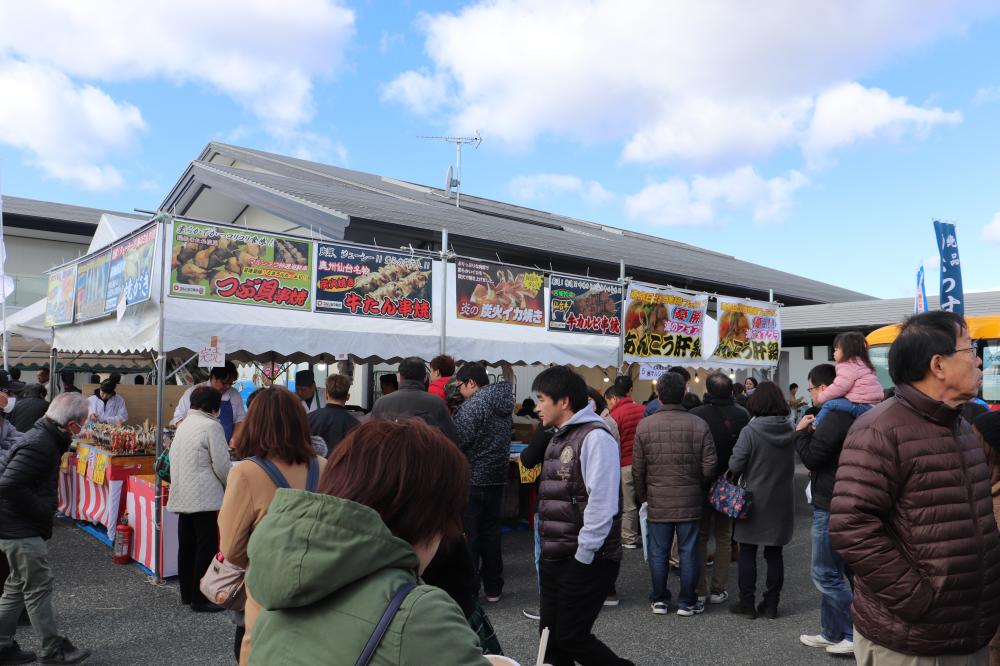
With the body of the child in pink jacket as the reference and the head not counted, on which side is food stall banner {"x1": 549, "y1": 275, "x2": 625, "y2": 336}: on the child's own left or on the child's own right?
on the child's own right

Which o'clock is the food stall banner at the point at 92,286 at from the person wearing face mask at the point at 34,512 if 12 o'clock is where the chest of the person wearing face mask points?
The food stall banner is roughly at 9 o'clock from the person wearing face mask.

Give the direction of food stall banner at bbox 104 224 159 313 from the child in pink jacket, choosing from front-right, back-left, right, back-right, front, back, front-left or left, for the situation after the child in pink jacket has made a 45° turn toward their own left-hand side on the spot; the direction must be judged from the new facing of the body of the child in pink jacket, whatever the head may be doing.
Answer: front-right

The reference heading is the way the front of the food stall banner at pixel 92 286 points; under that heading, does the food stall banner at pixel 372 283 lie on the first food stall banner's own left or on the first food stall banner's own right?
on the first food stall banner's own left

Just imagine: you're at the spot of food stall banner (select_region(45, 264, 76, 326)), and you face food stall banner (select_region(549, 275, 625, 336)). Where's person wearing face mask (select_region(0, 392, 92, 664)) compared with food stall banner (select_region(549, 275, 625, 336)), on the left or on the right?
right

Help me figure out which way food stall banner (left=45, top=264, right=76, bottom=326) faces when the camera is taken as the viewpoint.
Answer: facing the viewer and to the left of the viewer

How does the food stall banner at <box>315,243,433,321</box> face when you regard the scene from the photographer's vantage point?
facing the viewer and to the right of the viewer

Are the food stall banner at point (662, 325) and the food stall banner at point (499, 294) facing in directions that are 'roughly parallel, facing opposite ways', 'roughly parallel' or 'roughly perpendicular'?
roughly parallel

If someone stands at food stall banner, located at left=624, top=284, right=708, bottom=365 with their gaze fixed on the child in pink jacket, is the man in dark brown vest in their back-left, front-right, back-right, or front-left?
front-right

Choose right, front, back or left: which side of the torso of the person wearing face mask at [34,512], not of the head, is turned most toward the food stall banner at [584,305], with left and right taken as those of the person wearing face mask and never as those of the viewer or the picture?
front

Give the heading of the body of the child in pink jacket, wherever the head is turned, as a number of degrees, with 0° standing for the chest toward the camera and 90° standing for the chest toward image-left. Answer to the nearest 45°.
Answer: approximately 90°

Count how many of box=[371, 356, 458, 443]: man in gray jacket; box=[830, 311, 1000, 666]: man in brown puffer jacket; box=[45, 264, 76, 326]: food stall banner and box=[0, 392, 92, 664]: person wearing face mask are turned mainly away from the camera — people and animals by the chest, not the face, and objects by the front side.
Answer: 1
